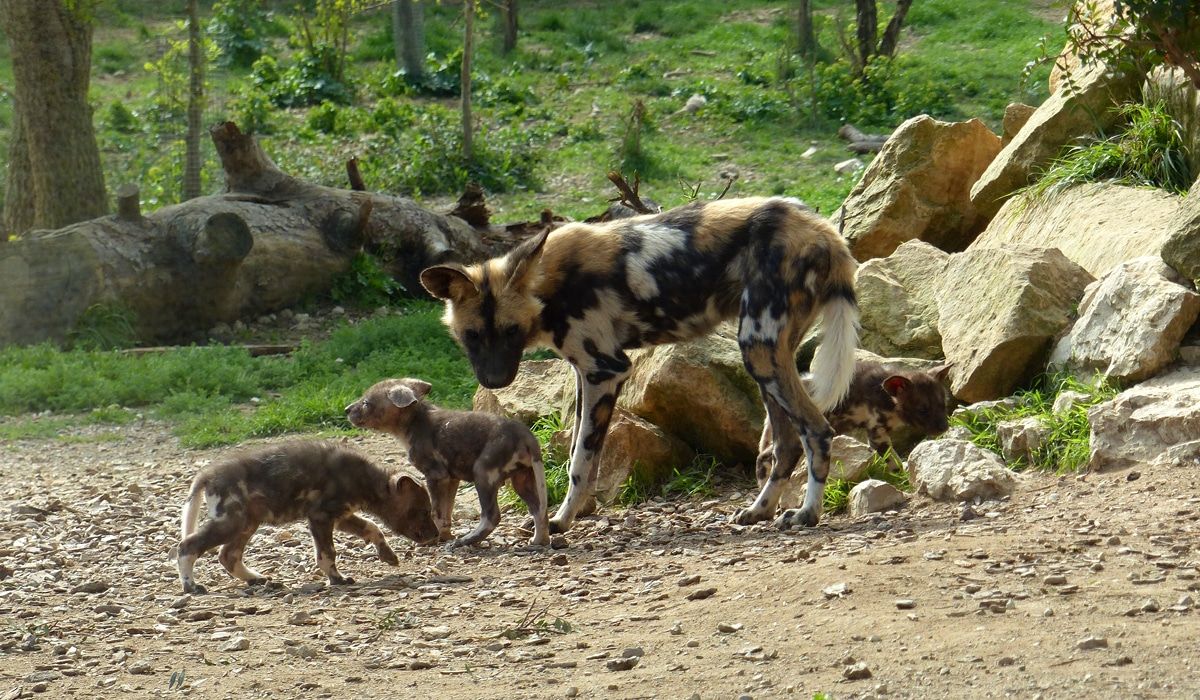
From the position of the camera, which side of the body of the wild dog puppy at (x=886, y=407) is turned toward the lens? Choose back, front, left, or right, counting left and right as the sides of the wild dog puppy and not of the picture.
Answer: right

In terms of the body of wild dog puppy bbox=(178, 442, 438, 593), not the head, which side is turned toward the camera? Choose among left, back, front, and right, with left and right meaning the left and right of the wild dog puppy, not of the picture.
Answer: right

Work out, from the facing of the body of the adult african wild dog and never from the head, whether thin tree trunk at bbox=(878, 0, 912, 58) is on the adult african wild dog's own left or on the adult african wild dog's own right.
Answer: on the adult african wild dog's own right

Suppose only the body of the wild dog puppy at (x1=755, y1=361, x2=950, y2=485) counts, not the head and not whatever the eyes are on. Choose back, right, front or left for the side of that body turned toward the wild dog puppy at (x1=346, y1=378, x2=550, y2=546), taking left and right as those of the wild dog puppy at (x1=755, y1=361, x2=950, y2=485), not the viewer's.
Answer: back

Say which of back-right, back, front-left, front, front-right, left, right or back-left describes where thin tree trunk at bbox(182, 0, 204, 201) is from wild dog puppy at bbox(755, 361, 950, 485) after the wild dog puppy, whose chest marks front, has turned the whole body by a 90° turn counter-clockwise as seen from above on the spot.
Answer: front-left

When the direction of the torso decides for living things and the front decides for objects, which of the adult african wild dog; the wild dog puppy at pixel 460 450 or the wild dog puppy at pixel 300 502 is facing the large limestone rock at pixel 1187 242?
the wild dog puppy at pixel 300 502

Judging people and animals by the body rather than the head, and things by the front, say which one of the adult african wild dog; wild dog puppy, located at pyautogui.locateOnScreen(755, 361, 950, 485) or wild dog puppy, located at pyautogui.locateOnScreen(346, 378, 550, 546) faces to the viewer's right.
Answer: wild dog puppy, located at pyautogui.locateOnScreen(755, 361, 950, 485)

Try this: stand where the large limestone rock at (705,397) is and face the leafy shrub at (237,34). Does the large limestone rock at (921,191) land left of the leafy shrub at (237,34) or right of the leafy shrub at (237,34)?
right

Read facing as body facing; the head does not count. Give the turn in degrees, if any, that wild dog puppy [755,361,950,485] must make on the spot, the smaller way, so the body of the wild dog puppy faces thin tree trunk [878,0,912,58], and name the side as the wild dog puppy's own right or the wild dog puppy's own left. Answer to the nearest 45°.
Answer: approximately 90° to the wild dog puppy's own left

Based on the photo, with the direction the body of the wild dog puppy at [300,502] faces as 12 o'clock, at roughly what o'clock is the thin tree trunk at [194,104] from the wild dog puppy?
The thin tree trunk is roughly at 9 o'clock from the wild dog puppy.

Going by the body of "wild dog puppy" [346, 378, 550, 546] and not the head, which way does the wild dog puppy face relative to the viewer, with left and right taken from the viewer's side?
facing to the left of the viewer

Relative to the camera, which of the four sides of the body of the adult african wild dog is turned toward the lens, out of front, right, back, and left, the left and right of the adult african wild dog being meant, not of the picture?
left

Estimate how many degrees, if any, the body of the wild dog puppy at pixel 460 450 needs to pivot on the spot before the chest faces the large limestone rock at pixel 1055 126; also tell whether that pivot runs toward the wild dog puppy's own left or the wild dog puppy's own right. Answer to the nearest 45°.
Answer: approximately 135° to the wild dog puppy's own right

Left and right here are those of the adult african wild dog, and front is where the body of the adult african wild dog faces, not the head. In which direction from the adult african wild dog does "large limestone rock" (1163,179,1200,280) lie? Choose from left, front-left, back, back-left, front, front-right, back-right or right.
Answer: back

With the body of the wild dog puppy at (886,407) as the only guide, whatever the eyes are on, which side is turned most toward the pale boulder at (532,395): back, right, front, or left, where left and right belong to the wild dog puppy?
back
